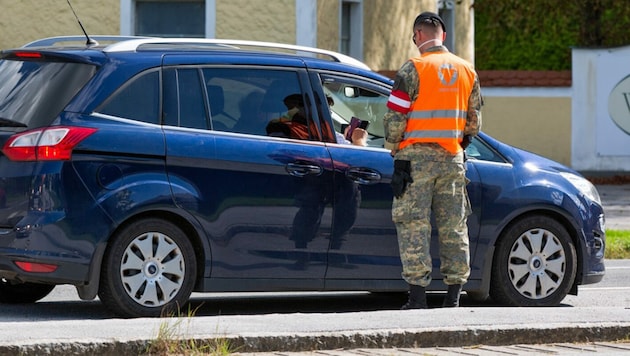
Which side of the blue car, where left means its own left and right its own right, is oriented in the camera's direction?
right

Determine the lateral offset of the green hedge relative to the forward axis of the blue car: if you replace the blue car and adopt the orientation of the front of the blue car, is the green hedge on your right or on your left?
on your left

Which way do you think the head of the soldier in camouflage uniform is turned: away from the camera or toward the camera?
away from the camera
